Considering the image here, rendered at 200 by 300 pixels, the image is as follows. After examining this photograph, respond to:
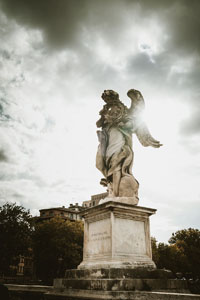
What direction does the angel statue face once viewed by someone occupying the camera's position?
facing the viewer and to the left of the viewer

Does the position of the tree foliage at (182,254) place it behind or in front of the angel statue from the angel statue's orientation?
behind

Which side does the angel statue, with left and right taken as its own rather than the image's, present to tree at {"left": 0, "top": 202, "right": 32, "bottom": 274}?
right

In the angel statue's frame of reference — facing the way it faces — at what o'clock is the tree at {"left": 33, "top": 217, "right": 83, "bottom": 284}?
The tree is roughly at 4 o'clock from the angel statue.
